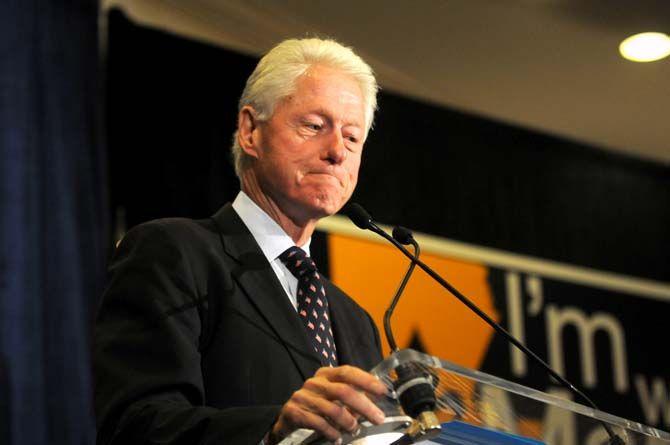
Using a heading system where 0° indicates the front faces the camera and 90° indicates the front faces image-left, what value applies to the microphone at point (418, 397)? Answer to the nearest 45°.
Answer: approximately 90°

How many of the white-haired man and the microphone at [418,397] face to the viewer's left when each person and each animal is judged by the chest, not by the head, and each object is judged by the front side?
1

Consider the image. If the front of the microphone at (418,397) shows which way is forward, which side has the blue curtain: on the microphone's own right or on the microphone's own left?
on the microphone's own right

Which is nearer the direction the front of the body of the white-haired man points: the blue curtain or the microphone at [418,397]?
the microphone

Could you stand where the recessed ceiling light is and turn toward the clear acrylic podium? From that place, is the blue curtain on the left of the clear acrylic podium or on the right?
right

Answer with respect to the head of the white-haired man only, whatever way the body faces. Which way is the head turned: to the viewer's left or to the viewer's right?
to the viewer's right

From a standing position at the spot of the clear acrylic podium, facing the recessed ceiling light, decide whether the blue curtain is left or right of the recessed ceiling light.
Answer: left

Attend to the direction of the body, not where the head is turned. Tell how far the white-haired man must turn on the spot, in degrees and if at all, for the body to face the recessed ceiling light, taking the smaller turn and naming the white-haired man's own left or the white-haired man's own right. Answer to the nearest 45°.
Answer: approximately 90° to the white-haired man's own left

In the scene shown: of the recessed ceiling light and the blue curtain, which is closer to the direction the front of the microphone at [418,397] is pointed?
the blue curtain

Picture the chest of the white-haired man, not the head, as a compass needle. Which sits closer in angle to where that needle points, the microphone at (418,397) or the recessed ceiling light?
the microphone

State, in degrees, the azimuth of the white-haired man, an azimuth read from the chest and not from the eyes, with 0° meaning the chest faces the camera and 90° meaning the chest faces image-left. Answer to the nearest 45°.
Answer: approximately 315°
